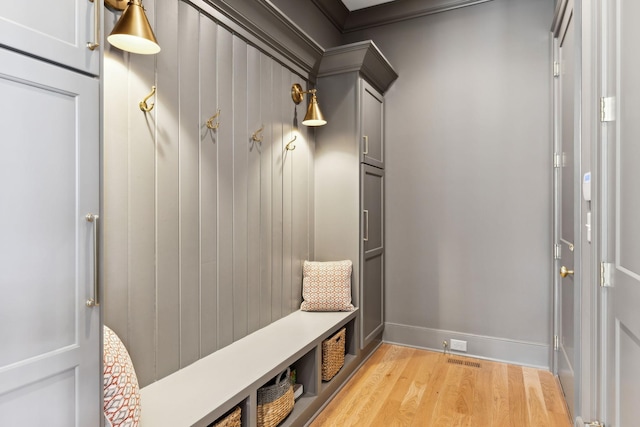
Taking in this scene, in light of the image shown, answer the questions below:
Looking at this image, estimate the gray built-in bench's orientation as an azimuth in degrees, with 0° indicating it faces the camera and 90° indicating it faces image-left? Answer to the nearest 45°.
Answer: approximately 315°

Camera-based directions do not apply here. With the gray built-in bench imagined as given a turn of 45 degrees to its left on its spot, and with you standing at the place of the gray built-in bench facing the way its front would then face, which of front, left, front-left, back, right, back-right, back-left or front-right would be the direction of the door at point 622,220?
front-right

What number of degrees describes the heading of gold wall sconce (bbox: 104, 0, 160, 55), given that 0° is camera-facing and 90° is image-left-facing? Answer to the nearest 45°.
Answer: approximately 315°

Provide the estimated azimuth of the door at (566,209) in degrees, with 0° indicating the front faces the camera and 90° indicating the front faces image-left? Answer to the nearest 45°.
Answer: approximately 90°

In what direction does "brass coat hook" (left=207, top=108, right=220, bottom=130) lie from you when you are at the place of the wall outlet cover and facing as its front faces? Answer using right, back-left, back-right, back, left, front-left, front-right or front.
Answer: front-right

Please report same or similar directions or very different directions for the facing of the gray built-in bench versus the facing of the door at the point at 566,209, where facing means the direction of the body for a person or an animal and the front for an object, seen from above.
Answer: very different directions

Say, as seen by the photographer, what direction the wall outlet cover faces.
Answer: facing the viewer

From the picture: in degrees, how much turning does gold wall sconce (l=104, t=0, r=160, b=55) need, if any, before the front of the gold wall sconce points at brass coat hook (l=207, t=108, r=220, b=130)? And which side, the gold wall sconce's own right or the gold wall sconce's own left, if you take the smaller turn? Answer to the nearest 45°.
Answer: approximately 90° to the gold wall sconce's own left

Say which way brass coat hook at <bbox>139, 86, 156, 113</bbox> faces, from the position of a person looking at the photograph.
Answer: facing the viewer and to the right of the viewer

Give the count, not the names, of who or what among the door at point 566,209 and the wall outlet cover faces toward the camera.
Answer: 1

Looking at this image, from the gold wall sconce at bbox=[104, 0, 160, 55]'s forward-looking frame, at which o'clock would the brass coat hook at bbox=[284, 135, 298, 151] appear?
The brass coat hook is roughly at 9 o'clock from the gold wall sconce.

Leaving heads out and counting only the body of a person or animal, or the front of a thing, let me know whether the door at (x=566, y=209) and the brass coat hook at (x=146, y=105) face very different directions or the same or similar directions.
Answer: very different directions

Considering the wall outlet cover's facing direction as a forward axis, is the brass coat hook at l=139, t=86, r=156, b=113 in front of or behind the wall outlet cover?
in front

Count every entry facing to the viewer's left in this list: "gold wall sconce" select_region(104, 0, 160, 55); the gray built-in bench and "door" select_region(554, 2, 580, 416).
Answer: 1

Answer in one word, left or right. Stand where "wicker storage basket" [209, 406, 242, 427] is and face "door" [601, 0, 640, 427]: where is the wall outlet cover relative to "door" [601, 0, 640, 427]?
left
